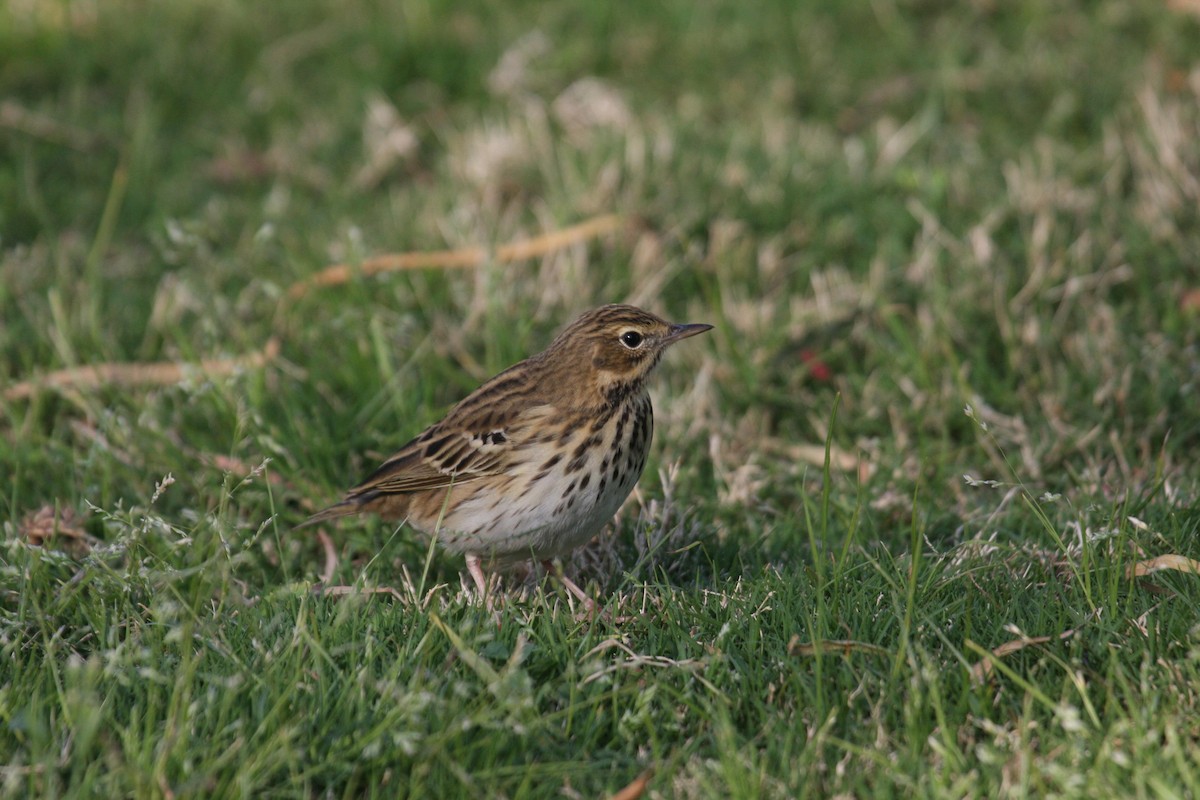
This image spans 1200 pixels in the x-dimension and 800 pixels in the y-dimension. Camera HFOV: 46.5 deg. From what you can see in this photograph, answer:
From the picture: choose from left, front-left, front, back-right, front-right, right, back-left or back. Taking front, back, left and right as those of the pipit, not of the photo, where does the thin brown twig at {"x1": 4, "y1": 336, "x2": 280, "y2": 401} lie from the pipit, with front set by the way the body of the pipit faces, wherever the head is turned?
back-left

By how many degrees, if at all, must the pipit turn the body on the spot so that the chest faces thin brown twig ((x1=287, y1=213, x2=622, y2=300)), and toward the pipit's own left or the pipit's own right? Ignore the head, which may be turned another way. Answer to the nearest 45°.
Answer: approximately 90° to the pipit's own left

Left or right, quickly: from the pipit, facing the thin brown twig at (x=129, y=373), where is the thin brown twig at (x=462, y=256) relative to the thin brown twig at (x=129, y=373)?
right

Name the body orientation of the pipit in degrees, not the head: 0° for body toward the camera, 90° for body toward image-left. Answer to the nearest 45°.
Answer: approximately 270°
